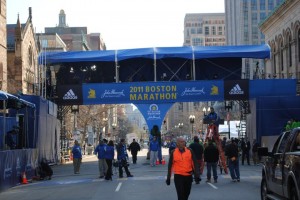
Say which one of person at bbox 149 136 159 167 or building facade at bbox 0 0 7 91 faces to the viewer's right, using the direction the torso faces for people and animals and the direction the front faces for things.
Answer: the building facade

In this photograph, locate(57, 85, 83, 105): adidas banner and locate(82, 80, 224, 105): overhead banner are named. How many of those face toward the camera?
2

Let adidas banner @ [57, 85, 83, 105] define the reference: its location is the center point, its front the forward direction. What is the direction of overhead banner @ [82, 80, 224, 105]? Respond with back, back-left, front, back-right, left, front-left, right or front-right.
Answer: left

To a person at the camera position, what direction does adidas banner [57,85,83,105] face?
facing the viewer

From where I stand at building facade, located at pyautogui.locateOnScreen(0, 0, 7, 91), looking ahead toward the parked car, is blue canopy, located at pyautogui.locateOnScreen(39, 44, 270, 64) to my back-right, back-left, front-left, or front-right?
front-left

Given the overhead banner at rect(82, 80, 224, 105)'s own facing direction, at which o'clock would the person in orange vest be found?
The person in orange vest is roughly at 12 o'clock from the overhead banner.

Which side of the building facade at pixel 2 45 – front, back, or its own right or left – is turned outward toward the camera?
right

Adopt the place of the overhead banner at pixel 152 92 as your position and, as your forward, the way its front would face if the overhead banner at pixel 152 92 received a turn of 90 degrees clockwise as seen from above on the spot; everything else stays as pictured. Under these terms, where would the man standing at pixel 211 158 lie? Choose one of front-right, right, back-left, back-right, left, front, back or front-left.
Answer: left

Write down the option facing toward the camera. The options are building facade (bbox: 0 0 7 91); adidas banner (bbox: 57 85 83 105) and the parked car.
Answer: the adidas banner

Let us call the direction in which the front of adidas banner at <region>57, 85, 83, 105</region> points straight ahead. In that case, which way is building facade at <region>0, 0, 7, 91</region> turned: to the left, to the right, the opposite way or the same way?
to the left

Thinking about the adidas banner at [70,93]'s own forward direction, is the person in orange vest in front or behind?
in front

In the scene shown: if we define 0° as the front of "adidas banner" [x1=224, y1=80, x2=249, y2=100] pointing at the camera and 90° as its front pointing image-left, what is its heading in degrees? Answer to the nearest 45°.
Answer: approximately 0°

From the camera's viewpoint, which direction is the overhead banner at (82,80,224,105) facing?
toward the camera
